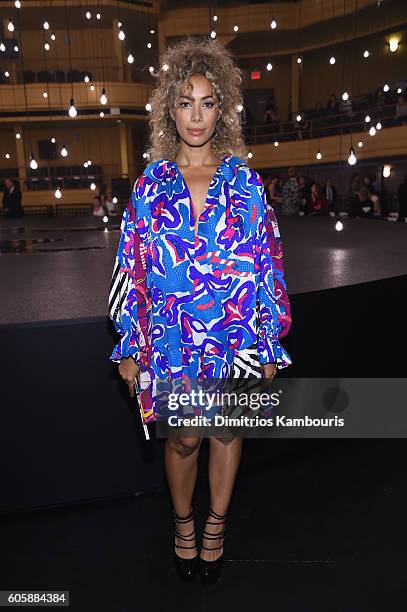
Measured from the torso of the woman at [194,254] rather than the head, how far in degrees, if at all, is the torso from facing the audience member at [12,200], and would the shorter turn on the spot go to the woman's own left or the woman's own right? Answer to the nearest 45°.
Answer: approximately 180°

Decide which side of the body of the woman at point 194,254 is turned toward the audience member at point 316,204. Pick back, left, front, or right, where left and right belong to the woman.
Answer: back

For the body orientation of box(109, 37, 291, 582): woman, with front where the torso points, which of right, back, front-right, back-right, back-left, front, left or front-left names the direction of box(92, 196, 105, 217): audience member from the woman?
back

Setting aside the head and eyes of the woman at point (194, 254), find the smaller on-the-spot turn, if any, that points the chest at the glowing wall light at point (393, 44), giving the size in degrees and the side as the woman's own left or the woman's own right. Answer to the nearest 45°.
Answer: approximately 180°

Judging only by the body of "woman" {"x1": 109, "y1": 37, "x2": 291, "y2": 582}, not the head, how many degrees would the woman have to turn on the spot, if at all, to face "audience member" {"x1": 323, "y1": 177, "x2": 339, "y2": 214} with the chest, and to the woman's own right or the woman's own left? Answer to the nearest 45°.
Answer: approximately 180°

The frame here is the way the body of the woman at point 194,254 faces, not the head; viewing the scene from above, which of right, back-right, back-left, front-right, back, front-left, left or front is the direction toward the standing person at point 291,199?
back

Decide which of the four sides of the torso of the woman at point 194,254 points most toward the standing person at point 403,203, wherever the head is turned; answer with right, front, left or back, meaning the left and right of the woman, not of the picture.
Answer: back

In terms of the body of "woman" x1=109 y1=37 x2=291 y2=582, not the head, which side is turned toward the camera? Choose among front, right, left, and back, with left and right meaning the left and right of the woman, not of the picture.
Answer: front

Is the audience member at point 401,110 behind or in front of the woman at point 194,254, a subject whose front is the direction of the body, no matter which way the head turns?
behind
